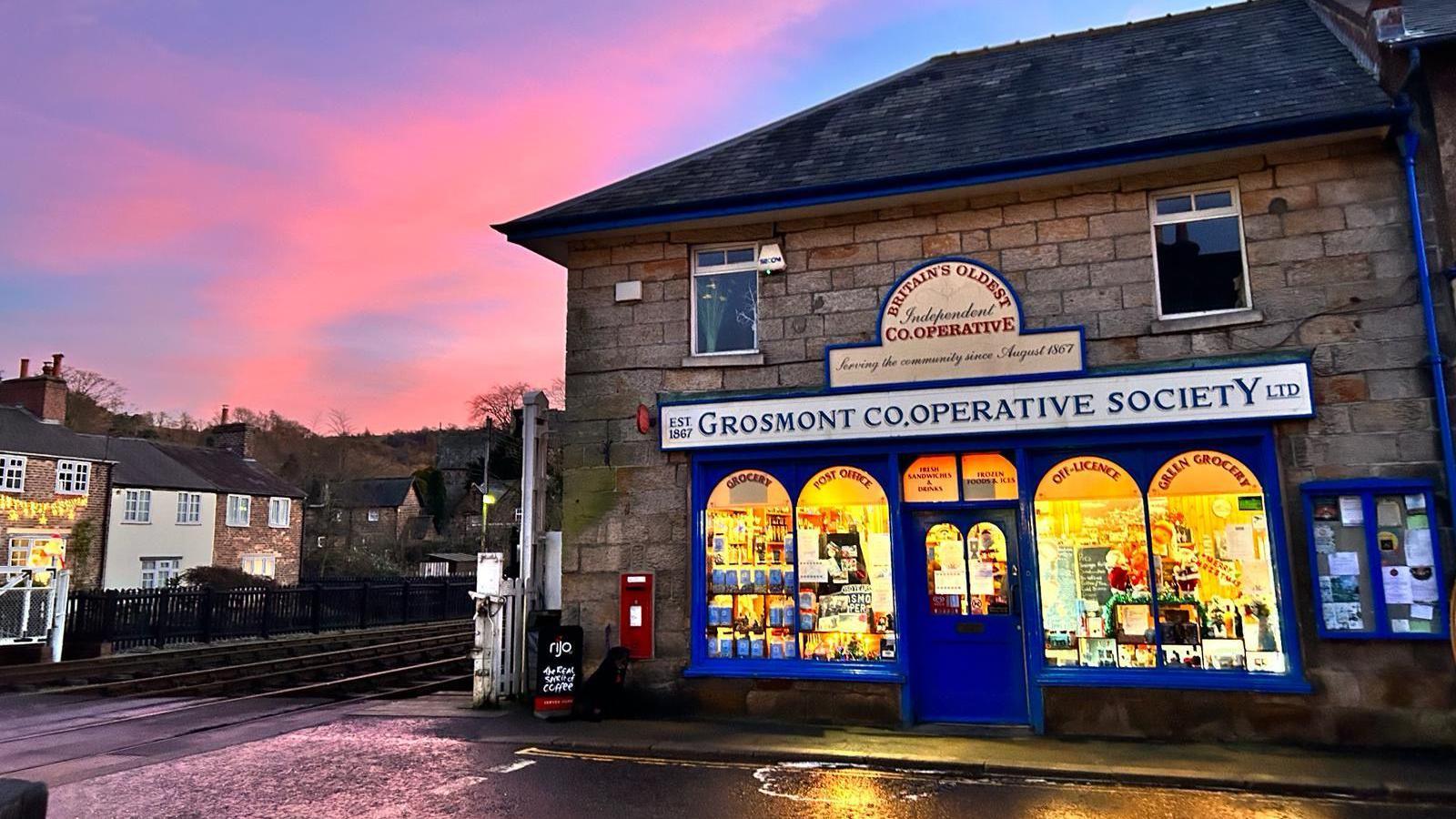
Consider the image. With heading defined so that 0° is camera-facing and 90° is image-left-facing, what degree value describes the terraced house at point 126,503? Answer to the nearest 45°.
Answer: approximately 315°

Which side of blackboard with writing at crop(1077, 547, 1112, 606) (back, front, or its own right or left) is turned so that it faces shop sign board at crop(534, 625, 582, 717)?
right

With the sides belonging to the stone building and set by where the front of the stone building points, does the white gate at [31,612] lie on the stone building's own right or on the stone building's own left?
on the stone building's own right

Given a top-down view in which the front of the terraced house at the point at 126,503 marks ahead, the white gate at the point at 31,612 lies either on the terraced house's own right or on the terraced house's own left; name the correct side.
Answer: on the terraced house's own right

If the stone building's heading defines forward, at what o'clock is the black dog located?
The black dog is roughly at 3 o'clock from the stone building.

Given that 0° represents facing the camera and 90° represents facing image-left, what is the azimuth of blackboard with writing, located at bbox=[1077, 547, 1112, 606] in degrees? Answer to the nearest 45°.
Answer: approximately 0°

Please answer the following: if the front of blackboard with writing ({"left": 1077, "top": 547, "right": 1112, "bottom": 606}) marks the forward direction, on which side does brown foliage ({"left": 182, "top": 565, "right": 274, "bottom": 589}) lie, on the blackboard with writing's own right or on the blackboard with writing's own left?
on the blackboard with writing's own right
